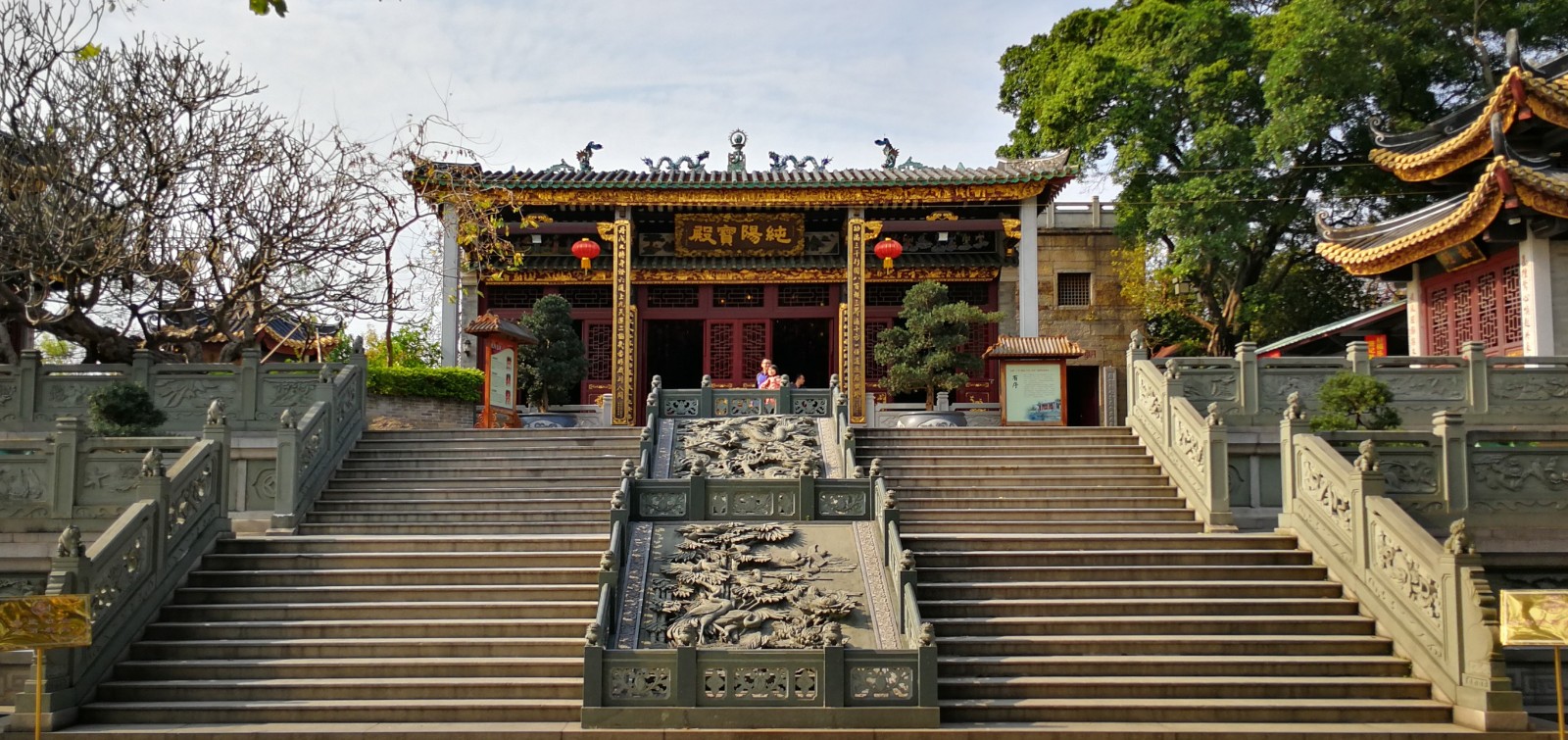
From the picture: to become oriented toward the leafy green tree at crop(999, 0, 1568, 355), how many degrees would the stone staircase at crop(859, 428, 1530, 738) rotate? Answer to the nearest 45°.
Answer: approximately 180°

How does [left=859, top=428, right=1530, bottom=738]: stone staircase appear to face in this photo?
toward the camera

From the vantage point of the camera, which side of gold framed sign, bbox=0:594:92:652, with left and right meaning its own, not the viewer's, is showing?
front

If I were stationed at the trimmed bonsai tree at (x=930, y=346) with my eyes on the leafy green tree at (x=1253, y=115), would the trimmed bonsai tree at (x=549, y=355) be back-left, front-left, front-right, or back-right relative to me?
back-left

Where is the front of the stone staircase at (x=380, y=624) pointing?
toward the camera

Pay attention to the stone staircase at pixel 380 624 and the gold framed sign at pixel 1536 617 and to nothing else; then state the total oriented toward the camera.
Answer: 2
